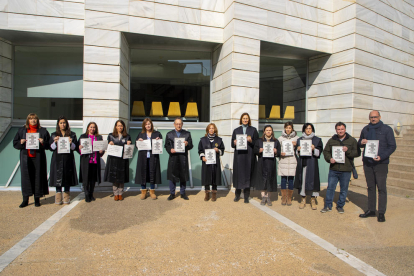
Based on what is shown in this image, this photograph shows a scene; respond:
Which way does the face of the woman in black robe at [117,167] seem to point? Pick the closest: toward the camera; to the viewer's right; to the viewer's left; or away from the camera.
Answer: toward the camera

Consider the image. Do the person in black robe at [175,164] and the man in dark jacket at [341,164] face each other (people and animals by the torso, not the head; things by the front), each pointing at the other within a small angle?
no

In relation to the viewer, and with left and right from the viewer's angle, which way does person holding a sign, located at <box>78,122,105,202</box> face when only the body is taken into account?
facing the viewer

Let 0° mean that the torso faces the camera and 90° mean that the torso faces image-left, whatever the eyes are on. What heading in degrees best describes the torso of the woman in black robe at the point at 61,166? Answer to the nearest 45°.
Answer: approximately 0°

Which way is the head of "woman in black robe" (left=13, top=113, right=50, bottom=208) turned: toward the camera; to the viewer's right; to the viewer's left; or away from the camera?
toward the camera

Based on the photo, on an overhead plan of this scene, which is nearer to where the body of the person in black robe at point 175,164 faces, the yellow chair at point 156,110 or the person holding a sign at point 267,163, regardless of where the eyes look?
the person holding a sign

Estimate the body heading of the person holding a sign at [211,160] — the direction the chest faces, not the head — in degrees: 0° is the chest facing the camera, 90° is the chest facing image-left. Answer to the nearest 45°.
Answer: approximately 0°

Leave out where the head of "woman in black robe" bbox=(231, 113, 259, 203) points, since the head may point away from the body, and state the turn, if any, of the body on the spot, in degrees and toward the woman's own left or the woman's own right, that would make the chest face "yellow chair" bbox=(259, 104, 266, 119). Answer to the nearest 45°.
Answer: approximately 180°

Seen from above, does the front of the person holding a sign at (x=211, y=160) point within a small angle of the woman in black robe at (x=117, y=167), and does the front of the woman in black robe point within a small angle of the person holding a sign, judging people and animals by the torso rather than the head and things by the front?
no

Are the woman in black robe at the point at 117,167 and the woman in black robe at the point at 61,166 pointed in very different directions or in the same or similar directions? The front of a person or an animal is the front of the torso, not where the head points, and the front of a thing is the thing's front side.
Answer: same or similar directions

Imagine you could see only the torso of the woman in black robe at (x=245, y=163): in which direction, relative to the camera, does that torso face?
toward the camera

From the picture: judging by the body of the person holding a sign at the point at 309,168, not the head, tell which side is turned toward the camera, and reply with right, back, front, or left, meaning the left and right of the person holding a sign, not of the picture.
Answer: front

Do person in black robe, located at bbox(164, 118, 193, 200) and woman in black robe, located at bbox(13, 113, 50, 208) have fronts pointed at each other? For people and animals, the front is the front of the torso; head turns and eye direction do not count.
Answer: no

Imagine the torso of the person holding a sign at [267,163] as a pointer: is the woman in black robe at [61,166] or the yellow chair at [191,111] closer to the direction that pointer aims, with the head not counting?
the woman in black robe

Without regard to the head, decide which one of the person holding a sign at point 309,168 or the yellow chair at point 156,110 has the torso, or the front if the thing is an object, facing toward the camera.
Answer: the person holding a sign

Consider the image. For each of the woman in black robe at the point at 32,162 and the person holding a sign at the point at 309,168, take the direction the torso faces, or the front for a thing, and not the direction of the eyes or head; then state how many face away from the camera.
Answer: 0

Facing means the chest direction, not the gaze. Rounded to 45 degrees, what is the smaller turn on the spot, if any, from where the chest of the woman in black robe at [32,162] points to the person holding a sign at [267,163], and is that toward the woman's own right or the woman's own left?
approximately 45° to the woman's own left

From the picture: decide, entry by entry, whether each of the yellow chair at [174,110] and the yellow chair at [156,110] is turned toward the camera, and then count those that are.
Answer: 0

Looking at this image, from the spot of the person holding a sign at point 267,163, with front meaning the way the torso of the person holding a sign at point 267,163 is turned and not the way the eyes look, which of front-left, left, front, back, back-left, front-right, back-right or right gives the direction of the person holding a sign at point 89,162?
right

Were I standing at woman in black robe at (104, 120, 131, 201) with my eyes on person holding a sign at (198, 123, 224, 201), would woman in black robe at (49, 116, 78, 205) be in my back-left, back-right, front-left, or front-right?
back-right
